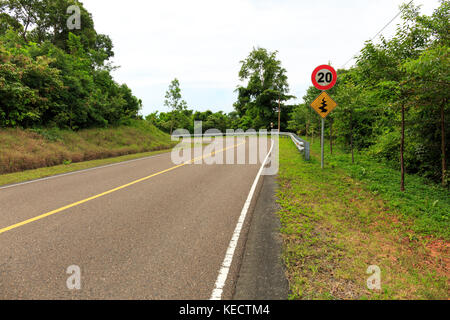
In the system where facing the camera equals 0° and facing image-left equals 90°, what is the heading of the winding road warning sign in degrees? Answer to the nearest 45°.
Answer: approximately 0°

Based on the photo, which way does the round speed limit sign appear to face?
toward the camera

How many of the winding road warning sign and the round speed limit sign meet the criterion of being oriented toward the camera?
2

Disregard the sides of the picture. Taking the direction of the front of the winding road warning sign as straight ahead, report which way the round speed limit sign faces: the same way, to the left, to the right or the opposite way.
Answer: the same way
